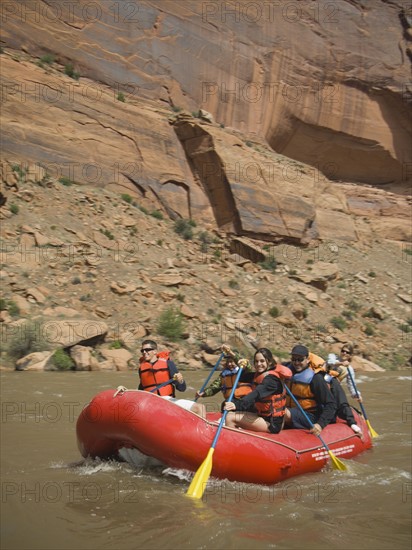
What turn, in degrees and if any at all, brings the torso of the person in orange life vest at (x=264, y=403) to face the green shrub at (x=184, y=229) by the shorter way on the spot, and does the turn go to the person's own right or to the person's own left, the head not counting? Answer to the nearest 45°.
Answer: approximately 90° to the person's own right

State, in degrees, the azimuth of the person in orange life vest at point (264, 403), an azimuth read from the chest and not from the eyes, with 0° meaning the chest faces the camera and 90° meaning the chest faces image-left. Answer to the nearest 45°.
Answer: approximately 90°

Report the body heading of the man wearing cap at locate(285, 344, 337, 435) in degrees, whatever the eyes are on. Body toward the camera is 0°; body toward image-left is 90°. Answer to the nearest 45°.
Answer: approximately 45°

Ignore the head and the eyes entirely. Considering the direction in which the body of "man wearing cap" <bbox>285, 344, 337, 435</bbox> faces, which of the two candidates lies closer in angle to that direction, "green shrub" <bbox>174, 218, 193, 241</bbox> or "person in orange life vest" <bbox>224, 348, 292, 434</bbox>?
the person in orange life vest

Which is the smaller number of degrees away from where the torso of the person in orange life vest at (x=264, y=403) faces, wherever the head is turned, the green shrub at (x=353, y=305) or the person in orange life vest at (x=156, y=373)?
the person in orange life vest

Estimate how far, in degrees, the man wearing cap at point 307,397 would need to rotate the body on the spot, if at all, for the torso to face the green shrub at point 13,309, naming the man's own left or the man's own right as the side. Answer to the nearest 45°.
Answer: approximately 90° to the man's own right
